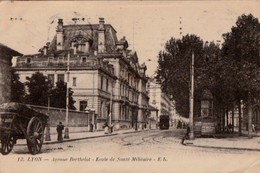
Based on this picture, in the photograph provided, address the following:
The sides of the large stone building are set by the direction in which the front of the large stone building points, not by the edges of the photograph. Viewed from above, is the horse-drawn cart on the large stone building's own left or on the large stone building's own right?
on the large stone building's own right

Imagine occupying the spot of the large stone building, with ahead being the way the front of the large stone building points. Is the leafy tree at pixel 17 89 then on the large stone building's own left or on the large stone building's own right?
on the large stone building's own right

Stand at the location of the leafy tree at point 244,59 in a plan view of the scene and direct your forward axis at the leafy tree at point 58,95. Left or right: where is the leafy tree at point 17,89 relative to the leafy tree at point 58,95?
left

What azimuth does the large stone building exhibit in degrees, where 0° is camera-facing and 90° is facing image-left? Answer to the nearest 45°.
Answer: approximately 315°
